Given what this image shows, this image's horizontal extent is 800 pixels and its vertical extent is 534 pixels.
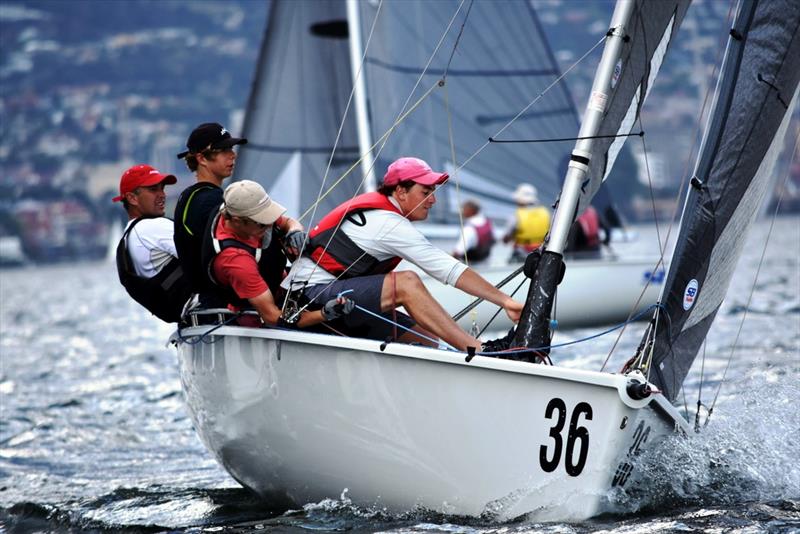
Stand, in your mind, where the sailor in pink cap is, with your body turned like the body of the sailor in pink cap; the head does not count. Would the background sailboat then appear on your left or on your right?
on your left

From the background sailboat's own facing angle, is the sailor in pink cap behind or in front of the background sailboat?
behind

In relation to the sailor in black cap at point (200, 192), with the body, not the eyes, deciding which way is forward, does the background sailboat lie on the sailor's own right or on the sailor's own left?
on the sailor's own left

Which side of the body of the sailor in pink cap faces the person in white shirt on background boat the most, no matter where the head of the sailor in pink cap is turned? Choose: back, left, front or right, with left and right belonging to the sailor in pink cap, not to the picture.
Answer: left

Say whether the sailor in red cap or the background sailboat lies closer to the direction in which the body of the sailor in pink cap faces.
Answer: the background sailboat

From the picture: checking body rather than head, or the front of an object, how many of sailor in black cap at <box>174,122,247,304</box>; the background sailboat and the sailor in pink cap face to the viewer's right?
2

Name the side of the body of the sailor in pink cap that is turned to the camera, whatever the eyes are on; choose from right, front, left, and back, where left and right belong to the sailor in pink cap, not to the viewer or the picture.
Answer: right
